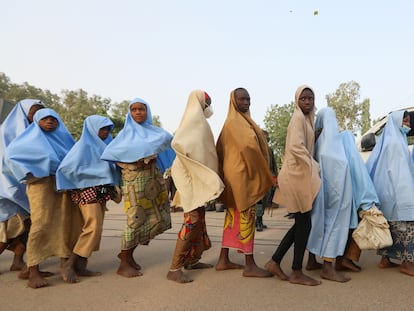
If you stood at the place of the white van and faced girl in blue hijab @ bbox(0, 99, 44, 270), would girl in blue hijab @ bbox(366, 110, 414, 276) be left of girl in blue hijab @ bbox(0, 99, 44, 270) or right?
left

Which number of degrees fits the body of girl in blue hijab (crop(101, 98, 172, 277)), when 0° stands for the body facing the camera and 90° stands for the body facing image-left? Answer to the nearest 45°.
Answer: approximately 315°

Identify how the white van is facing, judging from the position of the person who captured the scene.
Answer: facing the viewer and to the left of the viewer

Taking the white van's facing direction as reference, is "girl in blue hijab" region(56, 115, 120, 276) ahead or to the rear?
ahead

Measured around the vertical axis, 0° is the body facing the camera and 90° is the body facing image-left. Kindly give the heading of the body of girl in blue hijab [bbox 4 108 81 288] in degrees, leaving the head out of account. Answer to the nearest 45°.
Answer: approximately 315°
